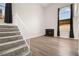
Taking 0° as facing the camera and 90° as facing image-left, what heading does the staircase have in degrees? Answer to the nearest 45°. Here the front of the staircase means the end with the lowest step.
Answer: approximately 315°
